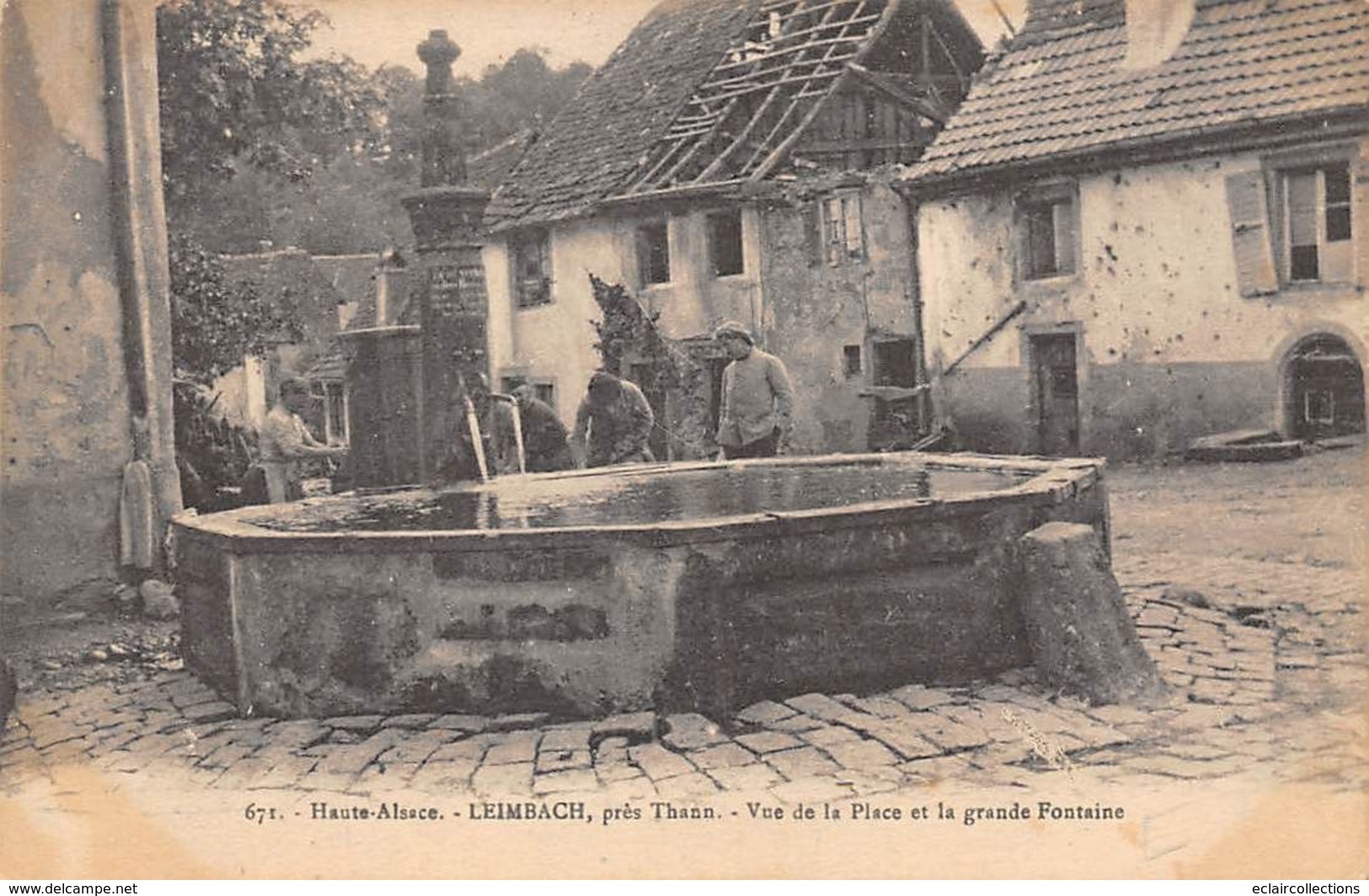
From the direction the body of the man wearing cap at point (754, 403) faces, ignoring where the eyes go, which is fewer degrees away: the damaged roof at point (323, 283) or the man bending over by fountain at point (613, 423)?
the man bending over by fountain

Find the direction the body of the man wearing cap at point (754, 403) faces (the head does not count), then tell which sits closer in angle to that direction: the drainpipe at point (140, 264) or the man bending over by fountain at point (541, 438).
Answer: the drainpipe

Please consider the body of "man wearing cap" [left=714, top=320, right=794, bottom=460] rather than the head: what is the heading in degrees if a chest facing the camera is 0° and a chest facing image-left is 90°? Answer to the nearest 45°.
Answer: approximately 45°

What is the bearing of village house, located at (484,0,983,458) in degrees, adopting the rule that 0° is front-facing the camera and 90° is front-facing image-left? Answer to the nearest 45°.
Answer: approximately 45°

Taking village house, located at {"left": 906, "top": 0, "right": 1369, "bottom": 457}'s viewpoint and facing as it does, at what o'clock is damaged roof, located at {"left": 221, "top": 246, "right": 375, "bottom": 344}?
The damaged roof is roughly at 4 o'clock from the village house.

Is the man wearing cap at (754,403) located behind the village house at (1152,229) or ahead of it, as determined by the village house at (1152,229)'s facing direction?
ahead

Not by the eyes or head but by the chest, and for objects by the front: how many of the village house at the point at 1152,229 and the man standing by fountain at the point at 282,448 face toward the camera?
1

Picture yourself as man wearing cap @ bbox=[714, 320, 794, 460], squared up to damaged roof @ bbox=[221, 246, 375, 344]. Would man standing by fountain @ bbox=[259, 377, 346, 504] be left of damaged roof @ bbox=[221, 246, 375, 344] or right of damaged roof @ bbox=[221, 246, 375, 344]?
left

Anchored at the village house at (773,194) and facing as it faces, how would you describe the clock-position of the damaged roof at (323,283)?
The damaged roof is roughly at 3 o'clock from the village house.

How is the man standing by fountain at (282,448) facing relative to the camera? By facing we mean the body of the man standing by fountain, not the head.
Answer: to the viewer's right

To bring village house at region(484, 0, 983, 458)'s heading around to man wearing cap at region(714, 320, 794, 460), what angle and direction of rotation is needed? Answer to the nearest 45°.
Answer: approximately 45° to its left
